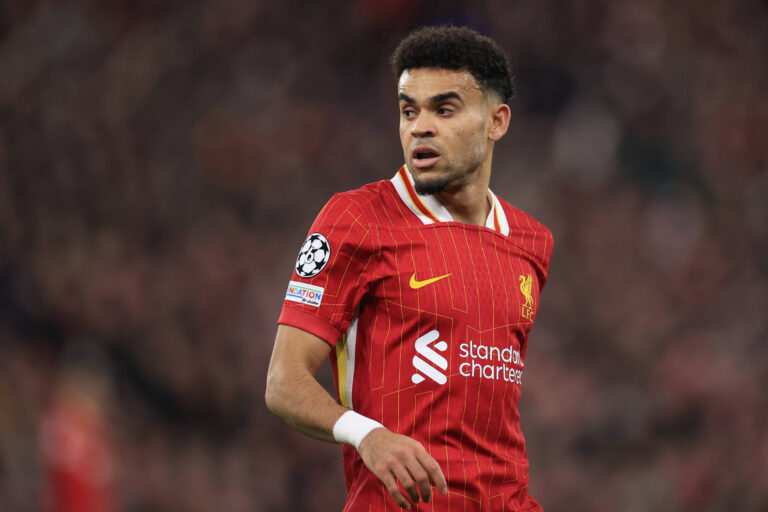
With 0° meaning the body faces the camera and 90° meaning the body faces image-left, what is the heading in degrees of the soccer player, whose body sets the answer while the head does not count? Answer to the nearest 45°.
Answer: approximately 315°

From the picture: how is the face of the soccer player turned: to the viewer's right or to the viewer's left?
to the viewer's left
